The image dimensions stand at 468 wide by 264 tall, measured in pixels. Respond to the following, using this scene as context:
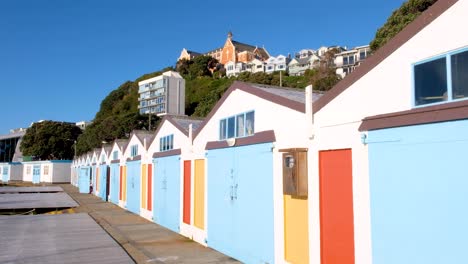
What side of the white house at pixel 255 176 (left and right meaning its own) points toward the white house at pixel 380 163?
left

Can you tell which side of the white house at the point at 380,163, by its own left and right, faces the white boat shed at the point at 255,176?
right

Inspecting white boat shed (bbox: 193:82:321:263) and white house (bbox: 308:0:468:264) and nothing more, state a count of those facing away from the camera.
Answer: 0

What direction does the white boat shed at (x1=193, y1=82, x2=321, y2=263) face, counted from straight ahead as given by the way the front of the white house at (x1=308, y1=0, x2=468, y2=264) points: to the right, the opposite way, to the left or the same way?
the same way

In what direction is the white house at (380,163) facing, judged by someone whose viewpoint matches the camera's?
facing the viewer and to the left of the viewer
